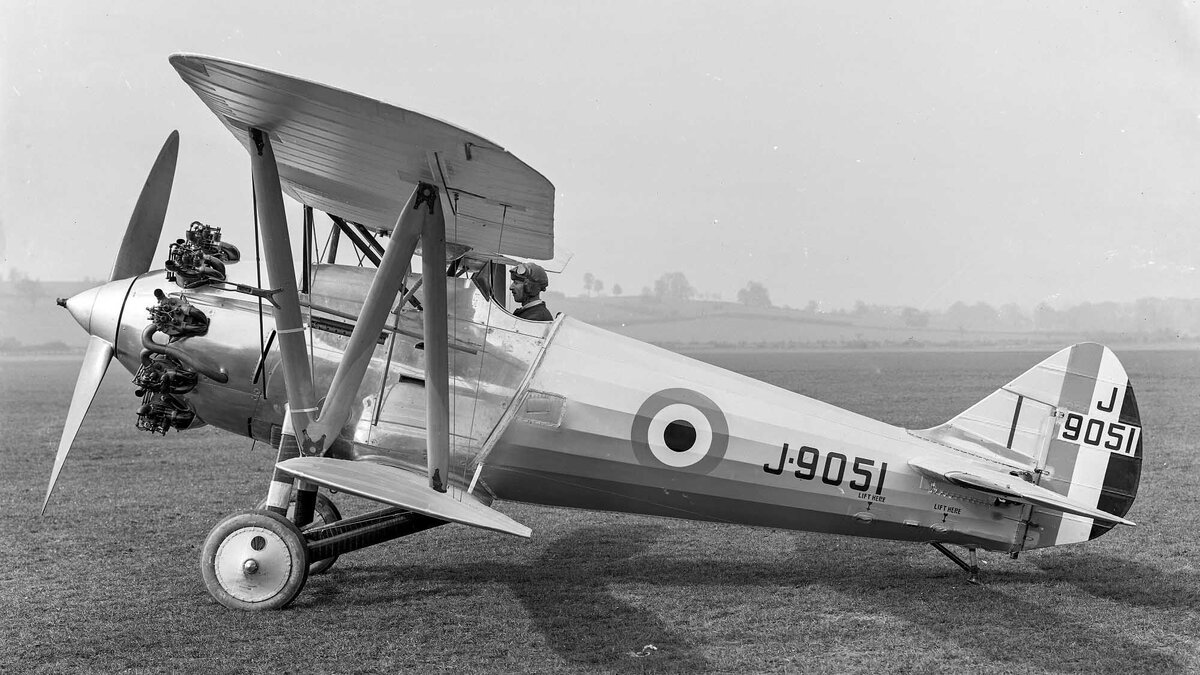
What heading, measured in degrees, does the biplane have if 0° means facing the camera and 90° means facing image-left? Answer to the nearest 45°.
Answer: approximately 90°

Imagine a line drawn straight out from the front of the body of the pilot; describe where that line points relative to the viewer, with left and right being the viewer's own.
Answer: facing to the left of the viewer

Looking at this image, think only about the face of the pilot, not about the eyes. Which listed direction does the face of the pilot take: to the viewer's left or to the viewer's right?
to the viewer's left
